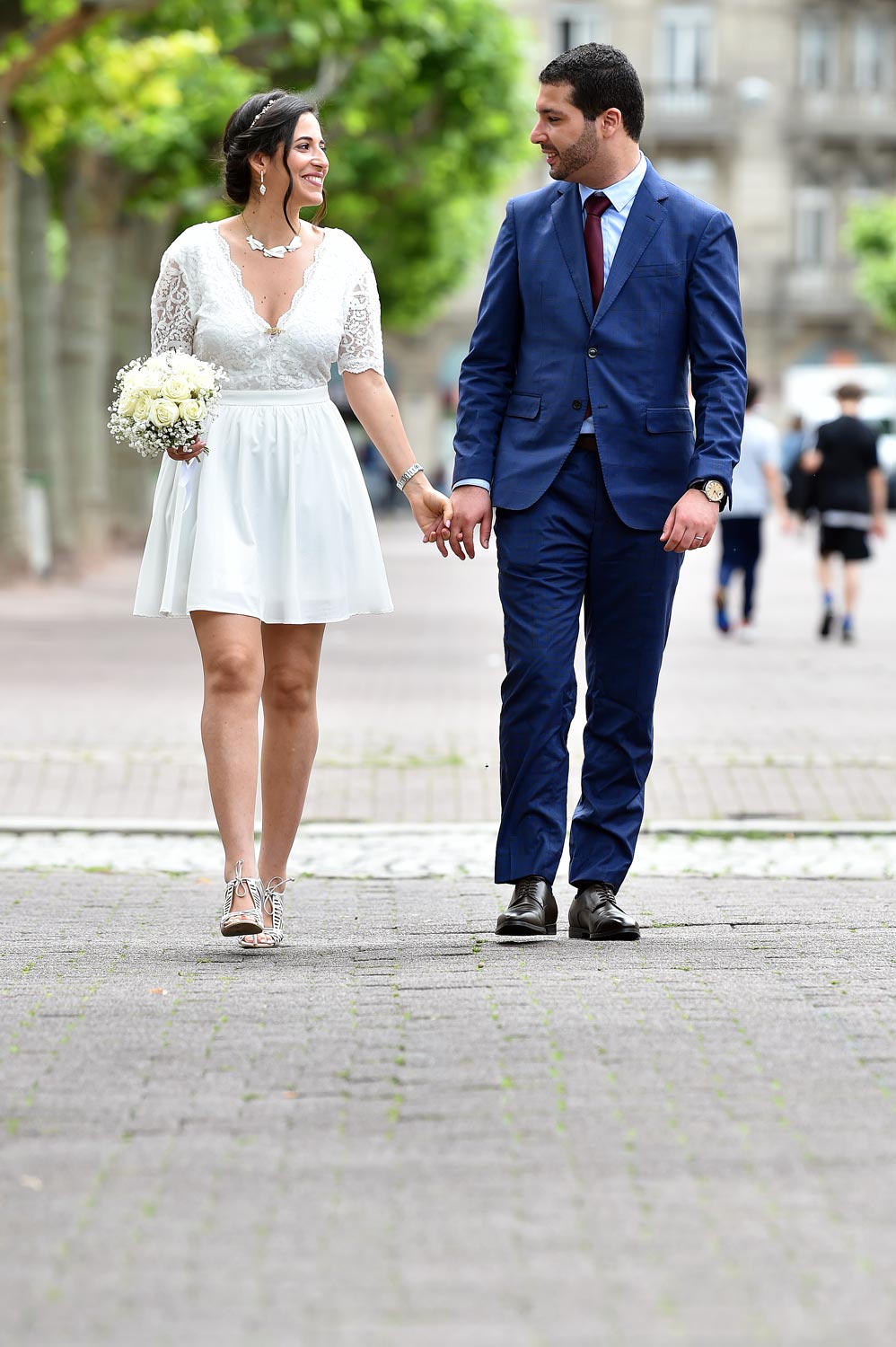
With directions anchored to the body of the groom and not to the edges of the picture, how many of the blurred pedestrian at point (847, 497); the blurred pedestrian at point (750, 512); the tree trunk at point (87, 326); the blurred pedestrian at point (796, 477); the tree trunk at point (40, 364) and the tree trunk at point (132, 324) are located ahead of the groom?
0

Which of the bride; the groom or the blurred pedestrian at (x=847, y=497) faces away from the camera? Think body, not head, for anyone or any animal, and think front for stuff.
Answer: the blurred pedestrian

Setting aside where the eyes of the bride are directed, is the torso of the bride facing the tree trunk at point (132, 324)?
no

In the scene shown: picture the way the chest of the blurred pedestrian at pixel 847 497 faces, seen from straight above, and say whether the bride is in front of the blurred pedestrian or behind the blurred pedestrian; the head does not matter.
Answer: behind

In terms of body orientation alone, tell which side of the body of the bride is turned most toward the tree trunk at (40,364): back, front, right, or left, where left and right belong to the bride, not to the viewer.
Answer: back

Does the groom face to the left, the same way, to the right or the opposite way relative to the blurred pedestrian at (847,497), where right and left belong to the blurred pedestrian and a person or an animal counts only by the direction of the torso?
the opposite way

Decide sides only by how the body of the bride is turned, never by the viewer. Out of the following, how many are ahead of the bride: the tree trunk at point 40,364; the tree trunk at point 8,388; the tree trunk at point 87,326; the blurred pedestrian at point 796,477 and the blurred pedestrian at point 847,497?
0

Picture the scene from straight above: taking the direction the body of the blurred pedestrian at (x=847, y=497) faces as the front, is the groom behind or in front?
behind

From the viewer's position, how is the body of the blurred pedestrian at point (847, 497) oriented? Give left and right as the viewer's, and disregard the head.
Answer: facing away from the viewer

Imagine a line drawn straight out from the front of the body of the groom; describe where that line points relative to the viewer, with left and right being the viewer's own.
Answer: facing the viewer

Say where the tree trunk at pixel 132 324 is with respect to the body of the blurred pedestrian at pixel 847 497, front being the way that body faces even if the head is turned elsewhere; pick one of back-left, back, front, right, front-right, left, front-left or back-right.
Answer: front-left

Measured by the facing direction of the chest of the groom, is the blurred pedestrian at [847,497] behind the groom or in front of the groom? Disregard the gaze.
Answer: behind

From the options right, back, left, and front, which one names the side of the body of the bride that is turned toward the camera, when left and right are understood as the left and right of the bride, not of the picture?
front

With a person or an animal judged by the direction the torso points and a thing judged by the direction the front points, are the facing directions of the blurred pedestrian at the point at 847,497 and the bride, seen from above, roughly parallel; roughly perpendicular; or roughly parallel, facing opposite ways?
roughly parallel, facing opposite ways

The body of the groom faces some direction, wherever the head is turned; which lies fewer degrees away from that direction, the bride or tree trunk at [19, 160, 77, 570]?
the bride

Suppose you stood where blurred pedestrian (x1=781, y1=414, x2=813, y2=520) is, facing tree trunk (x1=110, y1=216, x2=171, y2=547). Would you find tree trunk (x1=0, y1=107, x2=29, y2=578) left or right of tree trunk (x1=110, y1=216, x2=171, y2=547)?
left

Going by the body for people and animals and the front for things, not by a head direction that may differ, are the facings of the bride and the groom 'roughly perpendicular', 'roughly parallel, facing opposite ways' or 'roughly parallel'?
roughly parallel

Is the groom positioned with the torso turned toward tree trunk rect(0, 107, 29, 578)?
no

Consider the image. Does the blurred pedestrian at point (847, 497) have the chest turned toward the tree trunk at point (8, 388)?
no
